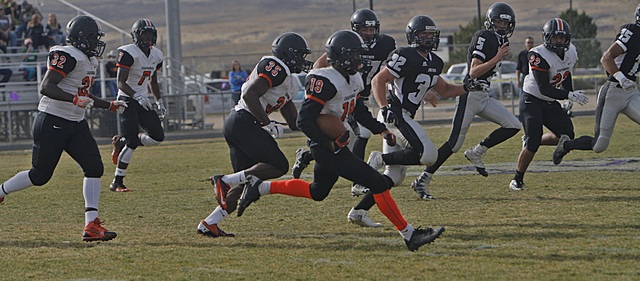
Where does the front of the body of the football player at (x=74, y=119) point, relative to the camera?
to the viewer's right

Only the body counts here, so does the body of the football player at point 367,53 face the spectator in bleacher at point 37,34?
no

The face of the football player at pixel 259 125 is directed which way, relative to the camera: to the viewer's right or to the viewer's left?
to the viewer's right

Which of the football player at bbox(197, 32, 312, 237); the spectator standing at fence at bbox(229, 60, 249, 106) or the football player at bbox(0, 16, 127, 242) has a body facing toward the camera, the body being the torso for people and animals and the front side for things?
the spectator standing at fence

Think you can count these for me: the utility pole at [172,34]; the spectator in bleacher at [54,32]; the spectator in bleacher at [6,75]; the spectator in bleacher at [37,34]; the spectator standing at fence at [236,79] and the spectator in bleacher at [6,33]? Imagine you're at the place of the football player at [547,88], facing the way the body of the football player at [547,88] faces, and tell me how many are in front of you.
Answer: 0

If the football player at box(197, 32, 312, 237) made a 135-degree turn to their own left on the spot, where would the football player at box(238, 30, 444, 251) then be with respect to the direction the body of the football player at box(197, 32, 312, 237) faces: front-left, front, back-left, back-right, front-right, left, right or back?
back

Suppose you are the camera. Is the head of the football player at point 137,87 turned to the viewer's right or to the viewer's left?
to the viewer's right

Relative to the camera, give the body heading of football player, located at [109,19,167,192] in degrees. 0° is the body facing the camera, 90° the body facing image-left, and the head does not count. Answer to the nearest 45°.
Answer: approximately 315°

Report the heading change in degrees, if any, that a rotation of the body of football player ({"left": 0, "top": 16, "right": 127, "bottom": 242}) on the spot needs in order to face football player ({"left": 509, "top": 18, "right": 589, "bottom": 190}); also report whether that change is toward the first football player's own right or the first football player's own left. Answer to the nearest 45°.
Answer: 0° — they already face them
